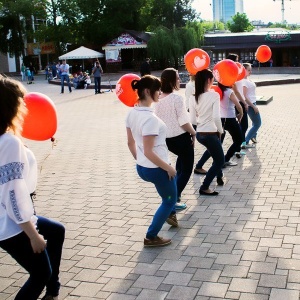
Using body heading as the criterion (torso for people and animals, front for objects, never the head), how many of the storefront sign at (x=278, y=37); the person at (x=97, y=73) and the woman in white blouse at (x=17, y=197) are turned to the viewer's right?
1

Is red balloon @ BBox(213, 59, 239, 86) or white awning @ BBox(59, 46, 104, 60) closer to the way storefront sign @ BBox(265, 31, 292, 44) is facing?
the red balloon

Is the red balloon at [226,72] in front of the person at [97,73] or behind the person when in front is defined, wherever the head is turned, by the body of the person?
in front

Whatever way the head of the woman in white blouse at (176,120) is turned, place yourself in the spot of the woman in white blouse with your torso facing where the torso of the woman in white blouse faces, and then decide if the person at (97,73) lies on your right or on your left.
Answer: on your left

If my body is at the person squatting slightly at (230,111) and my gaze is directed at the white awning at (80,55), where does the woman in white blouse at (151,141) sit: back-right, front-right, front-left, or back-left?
back-left

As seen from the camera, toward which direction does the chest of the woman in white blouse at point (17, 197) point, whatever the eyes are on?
to the viewer's right

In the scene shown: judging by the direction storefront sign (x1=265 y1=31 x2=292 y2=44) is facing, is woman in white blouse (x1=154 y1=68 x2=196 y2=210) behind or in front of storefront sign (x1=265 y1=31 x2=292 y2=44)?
in front

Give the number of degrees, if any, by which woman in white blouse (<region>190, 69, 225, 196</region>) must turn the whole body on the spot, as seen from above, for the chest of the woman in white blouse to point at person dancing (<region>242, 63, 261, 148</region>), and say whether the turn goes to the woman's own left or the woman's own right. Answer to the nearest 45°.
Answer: approximately 45° to the woman's own left

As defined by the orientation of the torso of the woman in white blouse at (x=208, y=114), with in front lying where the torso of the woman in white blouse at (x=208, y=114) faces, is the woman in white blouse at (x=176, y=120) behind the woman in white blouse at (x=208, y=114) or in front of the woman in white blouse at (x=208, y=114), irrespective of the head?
behind
